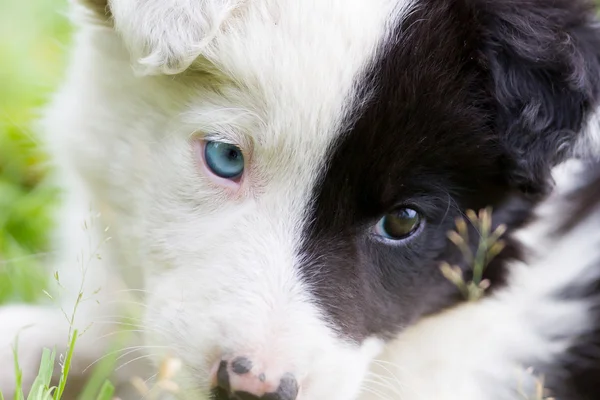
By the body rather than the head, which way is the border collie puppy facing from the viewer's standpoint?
toward the camera

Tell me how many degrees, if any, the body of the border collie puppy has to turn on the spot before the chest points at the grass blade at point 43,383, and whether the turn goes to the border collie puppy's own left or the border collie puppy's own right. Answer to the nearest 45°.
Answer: approximately 45° to the border collie puppy's own right
